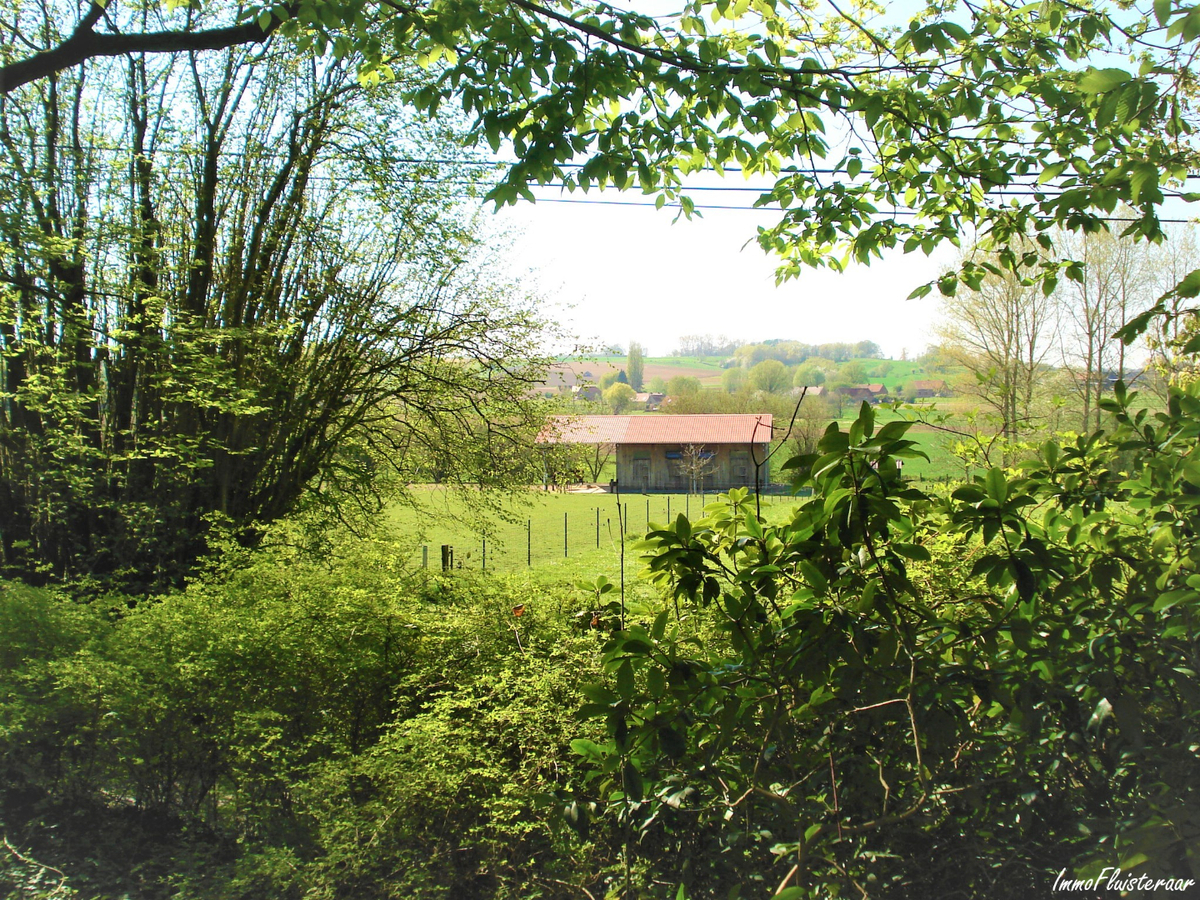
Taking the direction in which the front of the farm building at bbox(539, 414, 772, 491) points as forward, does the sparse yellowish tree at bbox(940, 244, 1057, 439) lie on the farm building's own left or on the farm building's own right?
on the farm building's own left

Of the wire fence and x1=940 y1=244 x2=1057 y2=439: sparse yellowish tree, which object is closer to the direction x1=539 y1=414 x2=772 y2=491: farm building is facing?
the wire fence

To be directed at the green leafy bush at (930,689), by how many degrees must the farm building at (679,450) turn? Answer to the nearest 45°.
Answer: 0° — it already faces it

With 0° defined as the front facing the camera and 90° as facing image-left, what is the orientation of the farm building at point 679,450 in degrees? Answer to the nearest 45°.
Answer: approximately 0°

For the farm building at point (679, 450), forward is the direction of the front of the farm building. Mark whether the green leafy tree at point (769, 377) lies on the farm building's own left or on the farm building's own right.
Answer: on the farm building's own left

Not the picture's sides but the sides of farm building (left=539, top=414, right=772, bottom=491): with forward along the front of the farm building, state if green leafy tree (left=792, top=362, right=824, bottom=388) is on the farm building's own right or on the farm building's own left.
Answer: on the farm building's own left
